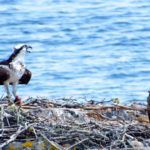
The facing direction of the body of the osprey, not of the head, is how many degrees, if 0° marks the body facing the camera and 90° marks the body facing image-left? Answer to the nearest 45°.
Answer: approximately 315°
